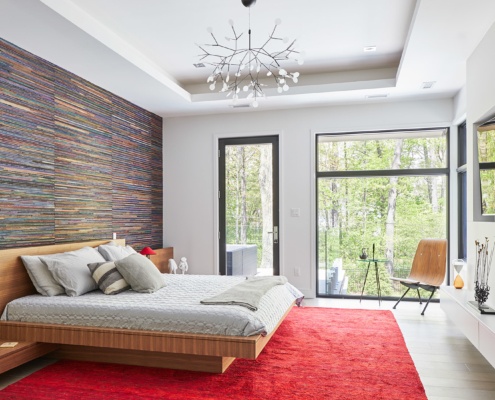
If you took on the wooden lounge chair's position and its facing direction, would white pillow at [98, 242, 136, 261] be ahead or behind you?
ahead

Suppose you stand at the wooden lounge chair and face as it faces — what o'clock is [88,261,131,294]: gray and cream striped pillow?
The gray and cream striped pillow is roughly at 12 o'clock from the wooden lounge chair.

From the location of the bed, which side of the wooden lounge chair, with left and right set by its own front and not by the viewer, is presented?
front

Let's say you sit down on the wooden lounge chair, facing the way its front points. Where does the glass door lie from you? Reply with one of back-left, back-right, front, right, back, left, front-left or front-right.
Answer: front-right

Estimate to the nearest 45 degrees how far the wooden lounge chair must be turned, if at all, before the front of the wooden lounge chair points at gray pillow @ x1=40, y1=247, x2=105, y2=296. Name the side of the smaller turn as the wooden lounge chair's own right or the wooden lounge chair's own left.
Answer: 0° — it already faces it

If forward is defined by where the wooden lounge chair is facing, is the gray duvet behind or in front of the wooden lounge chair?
in front

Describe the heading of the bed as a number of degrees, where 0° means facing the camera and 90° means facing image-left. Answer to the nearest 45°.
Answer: approximately 315°

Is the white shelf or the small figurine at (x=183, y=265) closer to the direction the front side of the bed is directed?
the white shelf

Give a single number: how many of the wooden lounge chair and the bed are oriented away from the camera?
0

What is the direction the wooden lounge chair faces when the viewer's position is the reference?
facing the viewer and to the left of the viewer

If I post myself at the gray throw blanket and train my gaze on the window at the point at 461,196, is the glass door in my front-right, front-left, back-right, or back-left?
front-left
